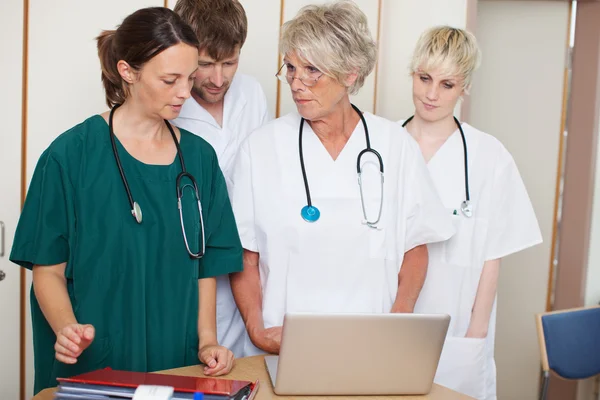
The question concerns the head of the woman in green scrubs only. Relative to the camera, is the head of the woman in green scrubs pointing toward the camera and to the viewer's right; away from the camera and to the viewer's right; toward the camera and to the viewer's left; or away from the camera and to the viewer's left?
toward the camera and to the viewer's right

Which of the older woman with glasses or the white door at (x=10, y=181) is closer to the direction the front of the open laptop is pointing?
the older woman with glasses

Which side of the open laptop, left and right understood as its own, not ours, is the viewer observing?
back

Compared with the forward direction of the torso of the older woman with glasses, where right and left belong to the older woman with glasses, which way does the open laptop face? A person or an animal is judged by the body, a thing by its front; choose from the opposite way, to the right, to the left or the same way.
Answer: the opposite way

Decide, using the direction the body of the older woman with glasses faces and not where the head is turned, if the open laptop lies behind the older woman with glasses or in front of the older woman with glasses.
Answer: in front

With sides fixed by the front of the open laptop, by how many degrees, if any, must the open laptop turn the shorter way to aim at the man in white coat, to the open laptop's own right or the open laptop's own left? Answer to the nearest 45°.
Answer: approximately 45° to the open laptop's own left

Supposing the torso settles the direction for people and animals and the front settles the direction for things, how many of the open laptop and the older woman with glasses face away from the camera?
1

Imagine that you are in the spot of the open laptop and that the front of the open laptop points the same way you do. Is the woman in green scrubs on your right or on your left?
on your left

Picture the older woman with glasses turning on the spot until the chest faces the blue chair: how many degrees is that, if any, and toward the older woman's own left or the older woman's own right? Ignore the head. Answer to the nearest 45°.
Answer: approximately 135° to the older woman's own left

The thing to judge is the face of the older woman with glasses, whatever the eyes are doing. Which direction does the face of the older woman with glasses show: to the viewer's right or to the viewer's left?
to the viewer's left
